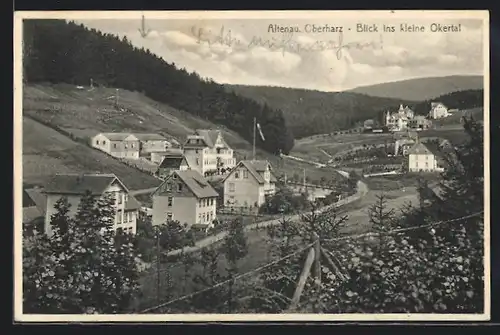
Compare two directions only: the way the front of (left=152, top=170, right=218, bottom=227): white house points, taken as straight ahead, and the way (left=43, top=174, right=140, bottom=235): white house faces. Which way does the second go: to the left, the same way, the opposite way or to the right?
the same way

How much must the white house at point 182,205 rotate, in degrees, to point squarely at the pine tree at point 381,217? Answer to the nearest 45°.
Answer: approximately 45° to its left

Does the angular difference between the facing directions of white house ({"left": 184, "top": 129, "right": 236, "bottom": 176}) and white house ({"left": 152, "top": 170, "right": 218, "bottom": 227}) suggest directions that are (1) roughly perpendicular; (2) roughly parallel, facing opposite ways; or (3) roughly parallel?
roughly parallel

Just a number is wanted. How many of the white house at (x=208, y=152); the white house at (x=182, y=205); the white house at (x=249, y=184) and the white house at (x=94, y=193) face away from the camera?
0

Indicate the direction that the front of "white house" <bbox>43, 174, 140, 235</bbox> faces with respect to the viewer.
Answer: facing the viewer and to the right of the viewer

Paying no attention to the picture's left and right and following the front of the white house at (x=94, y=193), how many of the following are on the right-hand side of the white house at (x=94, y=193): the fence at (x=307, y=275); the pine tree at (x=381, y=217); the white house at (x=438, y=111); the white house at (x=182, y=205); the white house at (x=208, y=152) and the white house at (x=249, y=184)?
0

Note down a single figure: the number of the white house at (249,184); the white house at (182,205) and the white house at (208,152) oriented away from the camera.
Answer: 0

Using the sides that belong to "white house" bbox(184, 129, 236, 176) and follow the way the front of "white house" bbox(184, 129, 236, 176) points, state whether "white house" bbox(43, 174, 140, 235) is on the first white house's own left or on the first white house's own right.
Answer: on the first white house's own right

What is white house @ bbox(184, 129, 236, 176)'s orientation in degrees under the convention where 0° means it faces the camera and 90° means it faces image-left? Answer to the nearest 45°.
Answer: approximately 315°

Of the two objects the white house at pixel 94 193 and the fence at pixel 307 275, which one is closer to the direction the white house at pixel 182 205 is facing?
the fence
